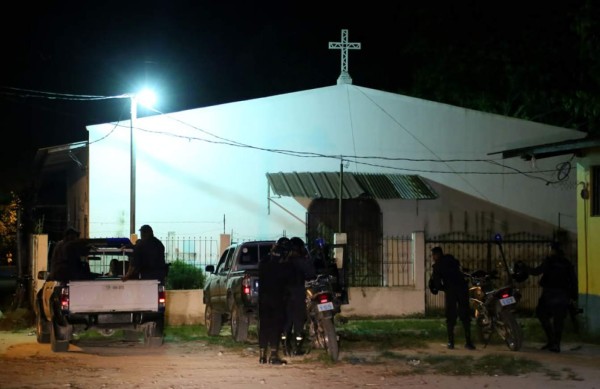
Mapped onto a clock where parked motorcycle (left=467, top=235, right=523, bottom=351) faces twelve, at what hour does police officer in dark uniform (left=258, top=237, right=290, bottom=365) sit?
The police officer in dark uniform is roughly at 9 o'clock from the parked motorcycle.

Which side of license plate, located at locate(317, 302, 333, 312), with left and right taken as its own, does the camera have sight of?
front

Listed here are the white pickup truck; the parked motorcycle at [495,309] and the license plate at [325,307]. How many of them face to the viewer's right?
0

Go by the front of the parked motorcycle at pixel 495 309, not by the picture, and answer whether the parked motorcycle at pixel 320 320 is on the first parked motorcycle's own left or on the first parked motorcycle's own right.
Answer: on the first parked motorcycle's own left

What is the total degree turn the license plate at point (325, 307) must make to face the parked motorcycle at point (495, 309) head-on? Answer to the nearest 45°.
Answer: approximately 135° to its left

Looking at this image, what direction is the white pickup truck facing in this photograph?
away from the camera

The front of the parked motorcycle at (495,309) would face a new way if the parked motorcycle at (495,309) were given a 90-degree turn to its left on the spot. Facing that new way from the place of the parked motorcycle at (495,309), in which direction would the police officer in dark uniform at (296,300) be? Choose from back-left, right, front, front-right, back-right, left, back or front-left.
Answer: front
